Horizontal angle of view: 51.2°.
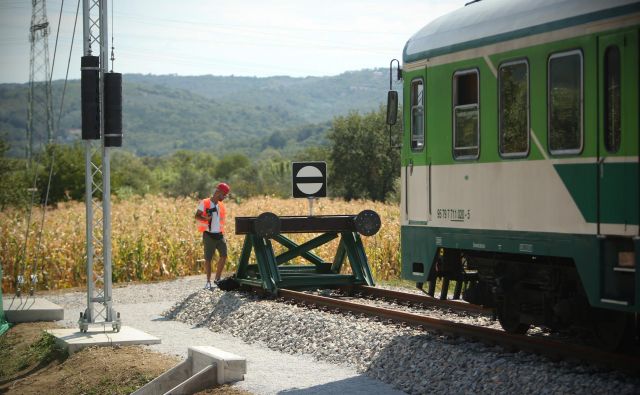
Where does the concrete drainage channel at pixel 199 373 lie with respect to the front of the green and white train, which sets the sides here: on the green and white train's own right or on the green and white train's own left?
on the green and white train's own left

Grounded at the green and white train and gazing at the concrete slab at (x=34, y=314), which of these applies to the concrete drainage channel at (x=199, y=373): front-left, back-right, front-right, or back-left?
front-left

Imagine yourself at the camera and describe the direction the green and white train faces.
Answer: facing away from the viewer and to the left of the viewer

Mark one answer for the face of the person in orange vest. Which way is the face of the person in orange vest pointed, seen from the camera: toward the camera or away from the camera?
toward the camera

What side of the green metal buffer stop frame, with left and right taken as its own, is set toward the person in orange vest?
right

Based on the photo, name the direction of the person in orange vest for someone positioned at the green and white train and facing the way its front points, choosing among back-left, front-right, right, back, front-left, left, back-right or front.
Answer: front

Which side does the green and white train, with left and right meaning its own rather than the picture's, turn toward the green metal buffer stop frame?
front

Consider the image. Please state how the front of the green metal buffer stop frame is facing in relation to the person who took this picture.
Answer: facing the viewer and to the right of the viewer

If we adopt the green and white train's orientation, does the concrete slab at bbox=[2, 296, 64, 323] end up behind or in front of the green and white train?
in front

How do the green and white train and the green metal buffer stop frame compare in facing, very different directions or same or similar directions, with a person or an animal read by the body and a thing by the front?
very different directions

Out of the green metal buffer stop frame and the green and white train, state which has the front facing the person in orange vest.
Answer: the green and white train

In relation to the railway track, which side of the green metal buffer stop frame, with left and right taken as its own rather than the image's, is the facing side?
front

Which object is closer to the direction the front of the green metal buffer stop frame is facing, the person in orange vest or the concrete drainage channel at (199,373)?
the concrete drainage channel
